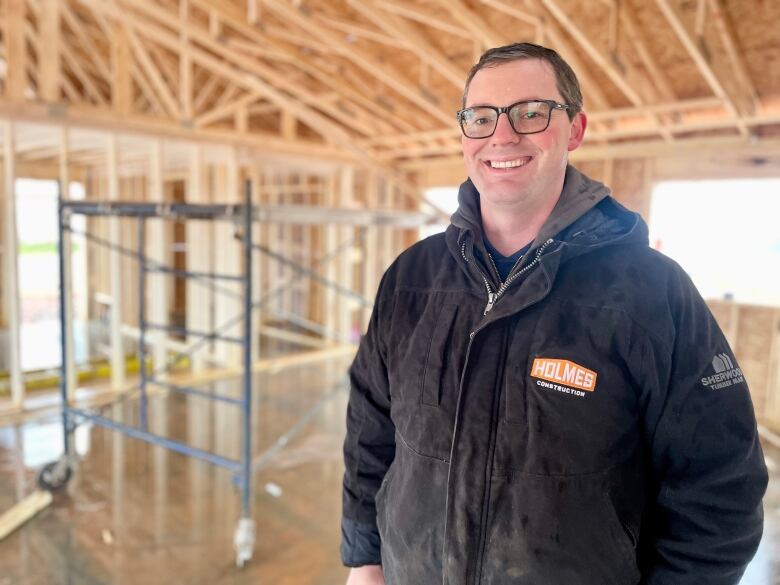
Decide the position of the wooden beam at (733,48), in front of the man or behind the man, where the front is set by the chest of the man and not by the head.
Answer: behind

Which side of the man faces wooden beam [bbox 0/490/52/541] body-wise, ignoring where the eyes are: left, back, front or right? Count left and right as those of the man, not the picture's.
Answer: right

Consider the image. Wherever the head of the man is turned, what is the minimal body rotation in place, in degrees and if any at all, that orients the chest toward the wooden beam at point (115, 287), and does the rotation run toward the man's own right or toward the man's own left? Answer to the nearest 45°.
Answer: approximately 90° to the man's own right

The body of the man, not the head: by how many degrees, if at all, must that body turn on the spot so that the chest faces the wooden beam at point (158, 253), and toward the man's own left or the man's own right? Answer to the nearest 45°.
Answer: approximately 90° to the man's own right

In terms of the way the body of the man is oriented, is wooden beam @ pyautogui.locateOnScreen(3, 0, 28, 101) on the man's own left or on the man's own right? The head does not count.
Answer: on the man's own right

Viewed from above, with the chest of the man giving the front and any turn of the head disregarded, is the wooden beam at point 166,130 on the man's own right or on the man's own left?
on the man's own right

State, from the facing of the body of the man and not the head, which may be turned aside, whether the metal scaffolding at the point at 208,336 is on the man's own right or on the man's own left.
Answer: on the man's own right

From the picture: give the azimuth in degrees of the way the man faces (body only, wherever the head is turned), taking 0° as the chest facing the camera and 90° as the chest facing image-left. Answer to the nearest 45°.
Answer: approximately 45°
